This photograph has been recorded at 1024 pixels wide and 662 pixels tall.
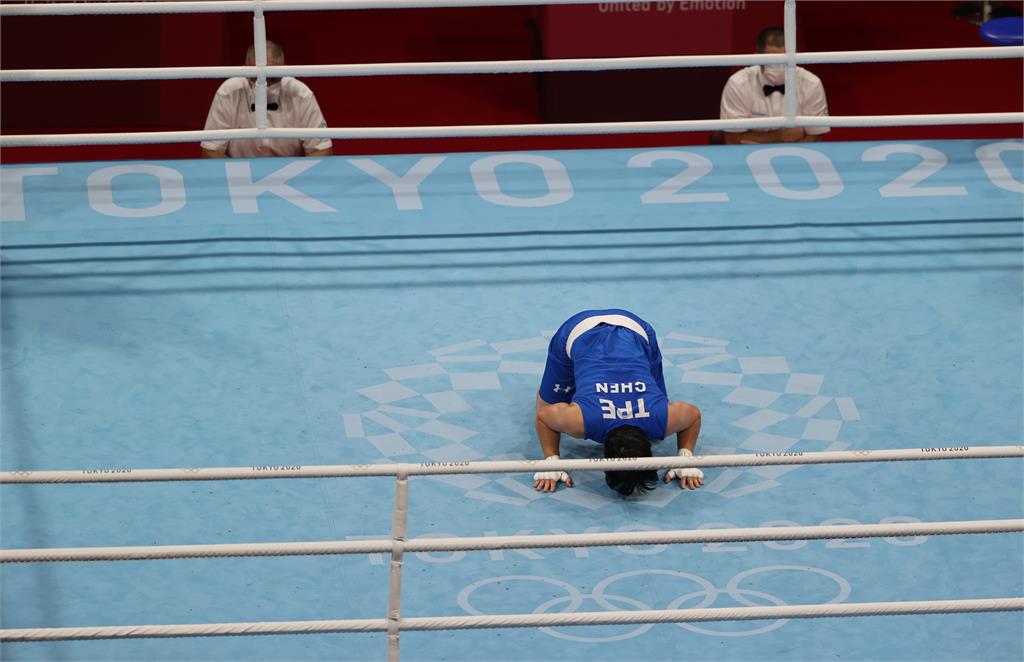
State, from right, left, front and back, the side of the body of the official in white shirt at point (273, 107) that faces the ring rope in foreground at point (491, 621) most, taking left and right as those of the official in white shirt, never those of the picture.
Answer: front

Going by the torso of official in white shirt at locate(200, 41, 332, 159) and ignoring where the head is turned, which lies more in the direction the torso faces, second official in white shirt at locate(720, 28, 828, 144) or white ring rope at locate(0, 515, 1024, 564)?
the white ring rope

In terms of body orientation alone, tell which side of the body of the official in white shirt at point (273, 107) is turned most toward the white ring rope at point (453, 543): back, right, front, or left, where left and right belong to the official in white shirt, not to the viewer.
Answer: front

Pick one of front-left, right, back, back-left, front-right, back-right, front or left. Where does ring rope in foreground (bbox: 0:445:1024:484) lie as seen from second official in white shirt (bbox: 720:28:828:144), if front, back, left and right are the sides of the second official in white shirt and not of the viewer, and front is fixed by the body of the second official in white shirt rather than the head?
front

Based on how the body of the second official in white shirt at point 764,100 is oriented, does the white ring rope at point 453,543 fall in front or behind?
in front

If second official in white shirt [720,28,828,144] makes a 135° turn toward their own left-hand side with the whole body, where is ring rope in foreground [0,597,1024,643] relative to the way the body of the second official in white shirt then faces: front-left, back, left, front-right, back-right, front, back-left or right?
back-right

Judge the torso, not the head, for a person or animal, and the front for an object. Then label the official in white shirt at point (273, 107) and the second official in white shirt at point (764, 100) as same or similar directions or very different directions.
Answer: same or similar directions

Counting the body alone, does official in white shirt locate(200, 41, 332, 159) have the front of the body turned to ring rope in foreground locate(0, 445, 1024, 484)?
yes

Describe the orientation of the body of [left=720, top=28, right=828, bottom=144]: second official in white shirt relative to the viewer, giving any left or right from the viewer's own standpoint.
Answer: facing the viewer

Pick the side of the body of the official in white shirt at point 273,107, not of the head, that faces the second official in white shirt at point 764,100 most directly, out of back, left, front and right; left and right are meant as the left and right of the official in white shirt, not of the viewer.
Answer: left

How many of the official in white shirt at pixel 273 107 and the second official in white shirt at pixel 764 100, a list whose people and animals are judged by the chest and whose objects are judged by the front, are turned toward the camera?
2

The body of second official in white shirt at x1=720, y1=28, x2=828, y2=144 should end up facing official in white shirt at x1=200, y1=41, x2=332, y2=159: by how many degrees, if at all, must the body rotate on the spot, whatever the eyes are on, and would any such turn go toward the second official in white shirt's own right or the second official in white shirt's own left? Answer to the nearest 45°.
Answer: approximately 90° to the second official in white shirt's own right

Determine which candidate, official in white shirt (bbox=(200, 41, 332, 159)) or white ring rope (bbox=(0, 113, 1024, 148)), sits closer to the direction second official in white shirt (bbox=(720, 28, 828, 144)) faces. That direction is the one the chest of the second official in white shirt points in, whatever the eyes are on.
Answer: the white ring rope
